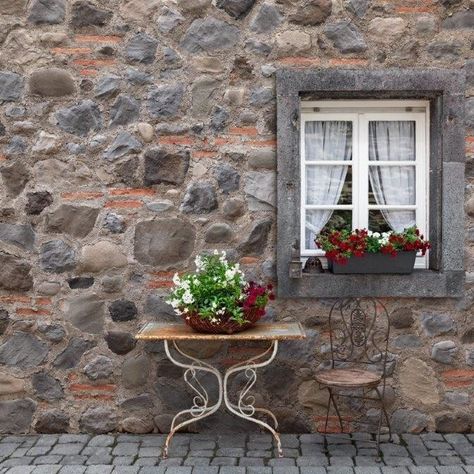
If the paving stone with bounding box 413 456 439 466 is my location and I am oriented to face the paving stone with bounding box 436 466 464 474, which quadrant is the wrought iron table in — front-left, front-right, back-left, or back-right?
back-right

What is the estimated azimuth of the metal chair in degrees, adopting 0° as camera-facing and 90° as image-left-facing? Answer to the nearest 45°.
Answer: approximately 45°
